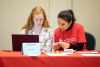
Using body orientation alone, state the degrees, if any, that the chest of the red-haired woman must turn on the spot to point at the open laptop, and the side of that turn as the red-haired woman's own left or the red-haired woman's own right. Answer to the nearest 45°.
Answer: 0° — they already face it

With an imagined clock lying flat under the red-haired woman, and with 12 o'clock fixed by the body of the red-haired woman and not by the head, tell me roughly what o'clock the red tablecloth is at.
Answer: The red tablecloth is roughly at 12 o'clock from the red-haired woman.

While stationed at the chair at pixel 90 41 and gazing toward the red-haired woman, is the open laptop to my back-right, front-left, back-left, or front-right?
front-left

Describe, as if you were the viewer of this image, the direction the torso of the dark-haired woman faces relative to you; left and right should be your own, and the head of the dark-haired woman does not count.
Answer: facing the viewer and to the left of the viewer

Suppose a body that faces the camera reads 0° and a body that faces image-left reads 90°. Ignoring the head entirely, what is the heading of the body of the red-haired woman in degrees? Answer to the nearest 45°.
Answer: approximately 0°

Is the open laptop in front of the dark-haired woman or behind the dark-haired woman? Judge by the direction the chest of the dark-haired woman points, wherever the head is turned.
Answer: in front

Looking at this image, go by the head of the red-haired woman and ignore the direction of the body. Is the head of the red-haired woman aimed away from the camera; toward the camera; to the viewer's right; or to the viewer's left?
toward the camera

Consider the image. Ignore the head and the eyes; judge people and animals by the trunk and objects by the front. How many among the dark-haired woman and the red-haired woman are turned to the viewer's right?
0

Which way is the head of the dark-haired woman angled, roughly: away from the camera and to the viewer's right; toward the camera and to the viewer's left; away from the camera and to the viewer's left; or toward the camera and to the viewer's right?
toward the camera and to the viewer's left

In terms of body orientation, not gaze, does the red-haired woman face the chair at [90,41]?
no

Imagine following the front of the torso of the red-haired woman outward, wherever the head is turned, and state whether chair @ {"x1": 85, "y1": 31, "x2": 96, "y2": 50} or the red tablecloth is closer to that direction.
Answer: the red tablecloth
